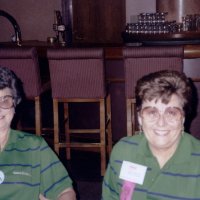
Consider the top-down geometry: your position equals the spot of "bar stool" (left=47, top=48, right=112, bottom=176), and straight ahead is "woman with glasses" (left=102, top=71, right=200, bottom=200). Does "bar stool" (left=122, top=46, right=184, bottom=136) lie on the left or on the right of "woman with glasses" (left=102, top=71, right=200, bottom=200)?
left

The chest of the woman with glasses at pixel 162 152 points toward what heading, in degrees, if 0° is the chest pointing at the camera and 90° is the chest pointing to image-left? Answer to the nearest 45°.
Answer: approximately 0°

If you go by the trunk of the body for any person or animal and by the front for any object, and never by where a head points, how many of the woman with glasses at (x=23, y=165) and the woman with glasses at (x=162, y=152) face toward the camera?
2

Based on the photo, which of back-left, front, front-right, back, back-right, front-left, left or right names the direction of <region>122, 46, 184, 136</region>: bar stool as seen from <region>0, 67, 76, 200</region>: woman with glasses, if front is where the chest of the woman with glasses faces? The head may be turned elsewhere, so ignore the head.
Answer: back-left

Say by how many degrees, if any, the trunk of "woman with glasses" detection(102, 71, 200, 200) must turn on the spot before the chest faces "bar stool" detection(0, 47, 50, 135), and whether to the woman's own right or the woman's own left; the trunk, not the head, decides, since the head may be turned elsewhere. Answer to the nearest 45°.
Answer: approximately 135° to the woman's own right

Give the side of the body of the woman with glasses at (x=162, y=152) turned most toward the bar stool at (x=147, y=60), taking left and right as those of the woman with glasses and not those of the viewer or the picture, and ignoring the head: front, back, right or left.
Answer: back

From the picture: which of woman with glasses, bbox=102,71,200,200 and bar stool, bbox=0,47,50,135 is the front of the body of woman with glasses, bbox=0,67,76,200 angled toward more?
the woman with glasses

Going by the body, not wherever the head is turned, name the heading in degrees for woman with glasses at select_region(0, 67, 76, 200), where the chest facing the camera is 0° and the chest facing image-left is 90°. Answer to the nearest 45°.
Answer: approximately 0°
